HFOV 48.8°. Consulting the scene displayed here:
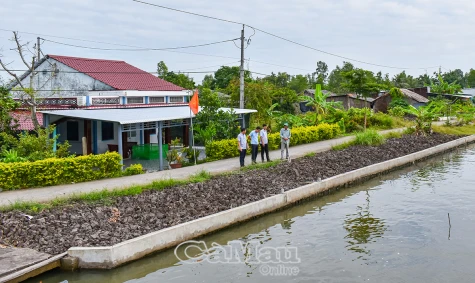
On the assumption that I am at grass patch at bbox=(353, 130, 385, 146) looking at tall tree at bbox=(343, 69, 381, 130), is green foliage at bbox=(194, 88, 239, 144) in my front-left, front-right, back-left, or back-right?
back-left

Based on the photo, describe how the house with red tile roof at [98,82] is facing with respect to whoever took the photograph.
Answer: facing the viewer and to the right of the viewer

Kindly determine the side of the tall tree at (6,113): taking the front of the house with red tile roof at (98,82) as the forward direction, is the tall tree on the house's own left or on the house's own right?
on the house's own right

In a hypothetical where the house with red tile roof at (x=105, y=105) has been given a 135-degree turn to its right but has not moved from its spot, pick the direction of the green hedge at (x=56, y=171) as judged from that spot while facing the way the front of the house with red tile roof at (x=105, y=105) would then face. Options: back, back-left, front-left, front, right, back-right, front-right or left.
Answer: left

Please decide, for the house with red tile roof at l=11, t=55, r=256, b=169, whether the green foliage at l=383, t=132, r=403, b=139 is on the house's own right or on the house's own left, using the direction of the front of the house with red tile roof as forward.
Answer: on the house's own left

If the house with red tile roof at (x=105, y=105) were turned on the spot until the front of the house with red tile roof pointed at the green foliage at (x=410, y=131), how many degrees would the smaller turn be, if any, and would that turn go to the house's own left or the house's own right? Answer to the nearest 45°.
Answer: approximately 45° to the house's own left

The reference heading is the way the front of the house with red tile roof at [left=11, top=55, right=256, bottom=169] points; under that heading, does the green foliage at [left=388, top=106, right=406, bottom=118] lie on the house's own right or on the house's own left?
on the house's own left

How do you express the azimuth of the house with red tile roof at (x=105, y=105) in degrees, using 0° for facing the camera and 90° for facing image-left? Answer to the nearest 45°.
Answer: approximately 315°
